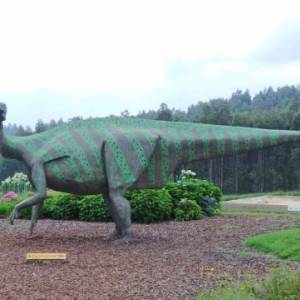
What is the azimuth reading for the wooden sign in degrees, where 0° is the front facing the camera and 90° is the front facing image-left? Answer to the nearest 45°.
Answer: approximately 0°

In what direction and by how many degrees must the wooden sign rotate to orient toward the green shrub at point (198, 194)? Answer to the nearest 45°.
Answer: approximately 135° to its left

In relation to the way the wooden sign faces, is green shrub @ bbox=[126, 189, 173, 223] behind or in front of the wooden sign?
behind

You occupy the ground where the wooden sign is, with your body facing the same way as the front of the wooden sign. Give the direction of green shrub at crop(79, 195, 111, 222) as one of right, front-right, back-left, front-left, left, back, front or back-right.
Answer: back

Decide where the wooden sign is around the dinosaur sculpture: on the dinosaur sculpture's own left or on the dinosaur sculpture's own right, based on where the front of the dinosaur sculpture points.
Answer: on the dinosaur sculpture's own left

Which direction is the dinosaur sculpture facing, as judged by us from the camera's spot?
facing to the left of the viewer

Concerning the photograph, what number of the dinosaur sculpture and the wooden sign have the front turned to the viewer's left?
1

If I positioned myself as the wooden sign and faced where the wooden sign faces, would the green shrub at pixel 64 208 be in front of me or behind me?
behind

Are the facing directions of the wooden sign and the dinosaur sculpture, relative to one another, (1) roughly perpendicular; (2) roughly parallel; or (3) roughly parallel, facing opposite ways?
roughly perpendicular

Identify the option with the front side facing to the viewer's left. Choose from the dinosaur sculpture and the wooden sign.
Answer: the dinosaur sculpture
